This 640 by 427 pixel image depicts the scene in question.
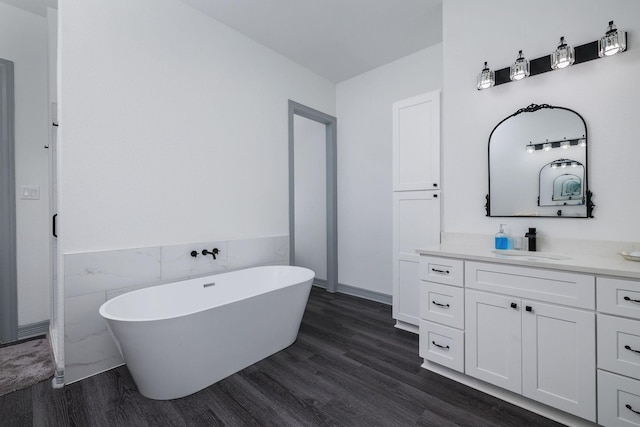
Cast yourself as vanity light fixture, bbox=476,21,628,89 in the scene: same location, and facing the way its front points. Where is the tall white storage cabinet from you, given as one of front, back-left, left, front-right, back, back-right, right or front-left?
front-right

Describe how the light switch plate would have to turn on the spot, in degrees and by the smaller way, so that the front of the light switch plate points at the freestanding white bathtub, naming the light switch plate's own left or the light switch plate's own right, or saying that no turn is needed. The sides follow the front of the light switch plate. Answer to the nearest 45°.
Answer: approximately 45° to the light switch plate's own left

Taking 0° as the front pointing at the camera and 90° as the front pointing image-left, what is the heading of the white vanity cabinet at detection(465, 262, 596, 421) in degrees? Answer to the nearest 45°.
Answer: approximately 45°

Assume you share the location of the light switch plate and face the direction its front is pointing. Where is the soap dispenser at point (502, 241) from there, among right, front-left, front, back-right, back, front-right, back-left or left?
front-left

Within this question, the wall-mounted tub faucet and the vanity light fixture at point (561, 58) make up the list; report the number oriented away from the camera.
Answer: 0

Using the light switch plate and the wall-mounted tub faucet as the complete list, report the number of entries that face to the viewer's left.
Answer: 0

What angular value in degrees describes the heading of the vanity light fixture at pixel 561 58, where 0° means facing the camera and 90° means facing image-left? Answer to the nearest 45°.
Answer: approximately 45°

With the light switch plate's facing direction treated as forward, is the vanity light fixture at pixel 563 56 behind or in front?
in front
